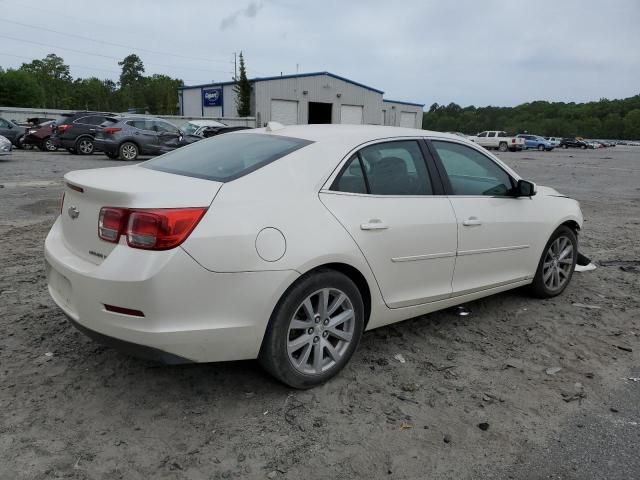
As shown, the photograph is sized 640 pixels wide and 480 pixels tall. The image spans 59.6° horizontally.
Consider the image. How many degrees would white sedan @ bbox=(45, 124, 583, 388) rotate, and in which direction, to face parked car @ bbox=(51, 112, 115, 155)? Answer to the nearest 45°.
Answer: approximately 90° to its left

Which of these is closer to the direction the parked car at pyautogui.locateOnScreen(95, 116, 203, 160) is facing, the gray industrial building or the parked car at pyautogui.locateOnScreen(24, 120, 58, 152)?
the gray industrial building

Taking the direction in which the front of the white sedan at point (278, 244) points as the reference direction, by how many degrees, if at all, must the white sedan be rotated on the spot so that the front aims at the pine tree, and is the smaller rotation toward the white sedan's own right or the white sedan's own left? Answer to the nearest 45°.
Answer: approximately 45° to the white sedan's own left

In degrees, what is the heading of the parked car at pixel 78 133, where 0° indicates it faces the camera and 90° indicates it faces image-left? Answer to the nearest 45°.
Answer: approximately 225°

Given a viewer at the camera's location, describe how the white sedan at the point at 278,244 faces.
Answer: facing away from the viewer and to the right of the viewer

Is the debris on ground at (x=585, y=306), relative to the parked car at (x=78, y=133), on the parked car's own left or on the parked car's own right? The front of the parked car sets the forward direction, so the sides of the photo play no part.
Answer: on the parked car's own right

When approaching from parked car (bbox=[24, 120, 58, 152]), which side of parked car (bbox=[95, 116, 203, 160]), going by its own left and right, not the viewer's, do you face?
left

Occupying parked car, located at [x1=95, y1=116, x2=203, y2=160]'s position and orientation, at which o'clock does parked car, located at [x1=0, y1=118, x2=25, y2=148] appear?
parked car, located at [x1=0, y1=118, x2=25, y2=148] is roughly at 9 o'clock from parked car, located at [x1=95, y1=116, x2=203, y2=160].

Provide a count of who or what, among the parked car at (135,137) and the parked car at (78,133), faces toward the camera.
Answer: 0

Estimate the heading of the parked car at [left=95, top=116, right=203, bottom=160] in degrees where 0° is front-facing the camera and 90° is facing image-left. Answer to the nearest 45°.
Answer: approximately 225°

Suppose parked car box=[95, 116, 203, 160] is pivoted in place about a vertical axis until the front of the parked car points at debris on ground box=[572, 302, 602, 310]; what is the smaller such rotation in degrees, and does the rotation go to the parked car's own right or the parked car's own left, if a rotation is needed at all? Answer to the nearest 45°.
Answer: approximately 135° to the parked car's own right

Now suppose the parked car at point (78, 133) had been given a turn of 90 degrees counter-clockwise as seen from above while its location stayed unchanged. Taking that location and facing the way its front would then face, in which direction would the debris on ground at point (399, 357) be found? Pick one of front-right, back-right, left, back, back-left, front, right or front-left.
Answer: back-left

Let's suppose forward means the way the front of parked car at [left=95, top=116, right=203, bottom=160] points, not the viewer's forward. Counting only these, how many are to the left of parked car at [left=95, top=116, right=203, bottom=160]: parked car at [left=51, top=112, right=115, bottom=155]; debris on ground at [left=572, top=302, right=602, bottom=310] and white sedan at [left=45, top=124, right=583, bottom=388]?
1

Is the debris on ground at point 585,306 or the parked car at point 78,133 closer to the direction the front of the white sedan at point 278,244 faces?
the debris on ground
